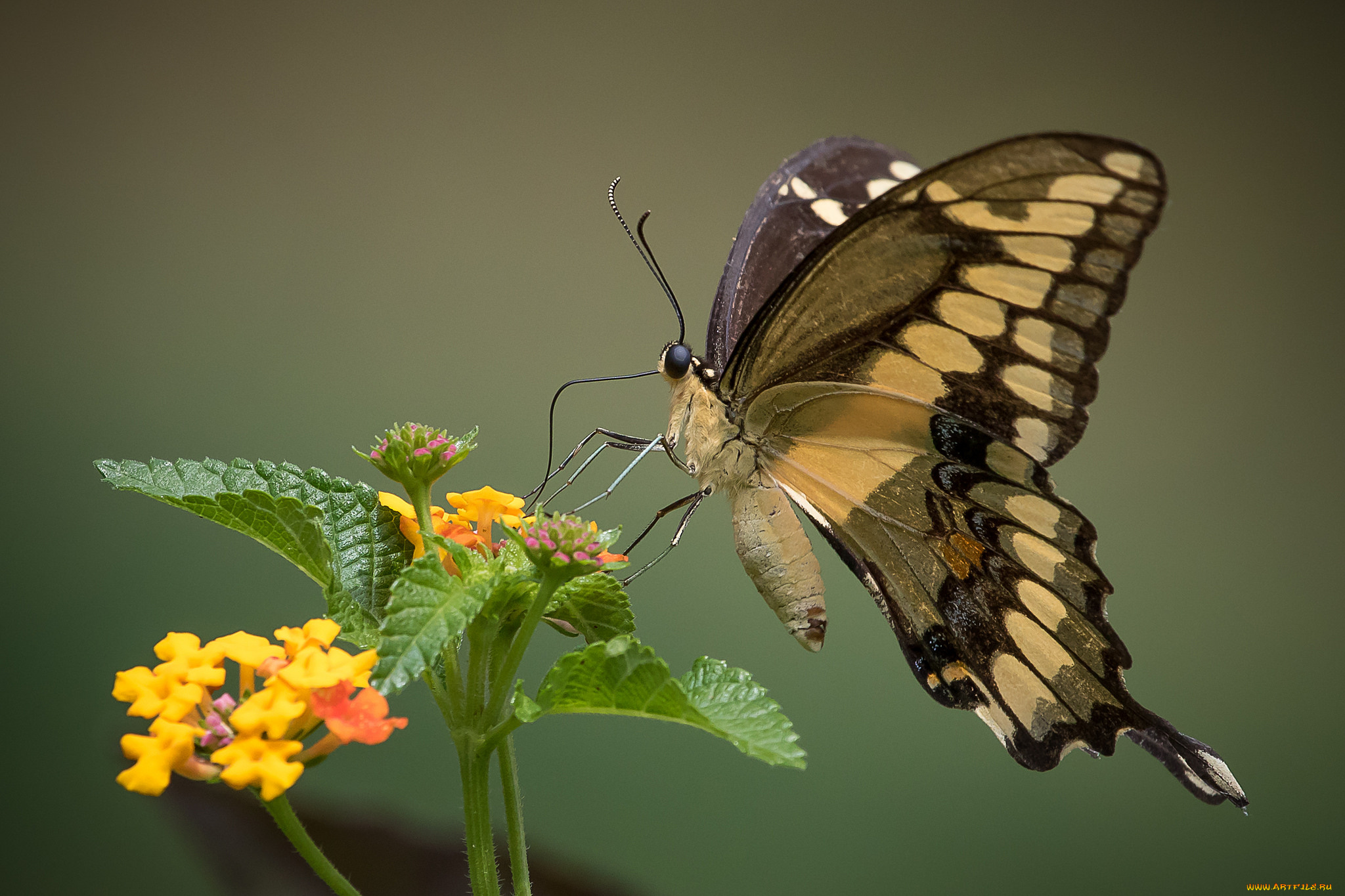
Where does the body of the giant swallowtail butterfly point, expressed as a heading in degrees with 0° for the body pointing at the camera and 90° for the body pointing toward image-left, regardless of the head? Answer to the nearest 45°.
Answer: approximately 90°

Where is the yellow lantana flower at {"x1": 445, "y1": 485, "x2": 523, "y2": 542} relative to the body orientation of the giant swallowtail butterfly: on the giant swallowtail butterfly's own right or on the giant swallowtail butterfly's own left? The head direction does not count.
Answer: on the giant swallowtail butterfly's own left

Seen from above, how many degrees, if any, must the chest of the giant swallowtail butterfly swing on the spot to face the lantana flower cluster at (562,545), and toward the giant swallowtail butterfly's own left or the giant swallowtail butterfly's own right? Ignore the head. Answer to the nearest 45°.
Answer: approximately 45° to the giant swallowtail butterfly's own left

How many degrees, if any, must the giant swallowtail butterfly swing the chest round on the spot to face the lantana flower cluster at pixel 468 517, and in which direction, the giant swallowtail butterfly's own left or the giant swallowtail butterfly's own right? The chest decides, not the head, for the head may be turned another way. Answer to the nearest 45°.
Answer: approximately 45° to the giant swallowtail butterfly's own left

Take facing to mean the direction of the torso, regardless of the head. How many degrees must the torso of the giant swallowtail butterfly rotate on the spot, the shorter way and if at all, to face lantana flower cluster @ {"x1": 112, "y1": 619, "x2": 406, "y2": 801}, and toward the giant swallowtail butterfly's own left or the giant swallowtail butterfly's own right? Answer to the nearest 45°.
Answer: approximately 45° to the giant swallowtail butterfly's own left

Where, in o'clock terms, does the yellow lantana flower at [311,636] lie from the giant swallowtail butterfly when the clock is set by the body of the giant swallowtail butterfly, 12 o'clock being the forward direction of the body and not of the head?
The yellow lantana flower is roughly at 12 o'clock from the giant swallowtail butterfly.
